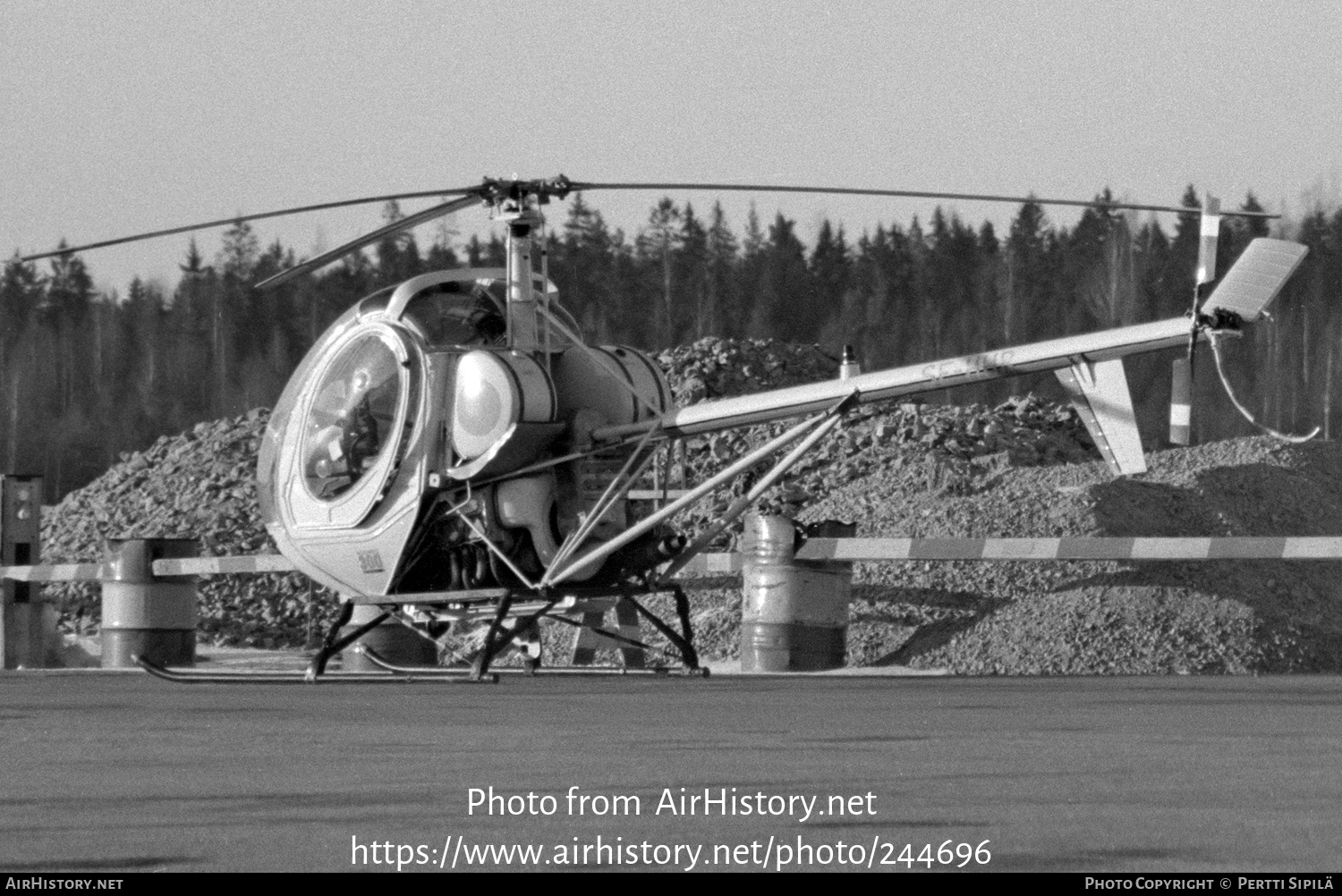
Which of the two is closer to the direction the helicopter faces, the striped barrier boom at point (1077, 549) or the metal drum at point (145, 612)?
the metal drum

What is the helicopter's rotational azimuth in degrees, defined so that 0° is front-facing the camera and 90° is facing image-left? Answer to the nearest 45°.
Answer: approximately 135°

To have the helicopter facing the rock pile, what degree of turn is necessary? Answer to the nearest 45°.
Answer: approximately 45° to its right

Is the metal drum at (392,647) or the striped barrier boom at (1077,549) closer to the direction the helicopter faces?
the metal drum

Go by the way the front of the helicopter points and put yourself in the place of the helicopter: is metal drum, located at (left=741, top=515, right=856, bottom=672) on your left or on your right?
on your right

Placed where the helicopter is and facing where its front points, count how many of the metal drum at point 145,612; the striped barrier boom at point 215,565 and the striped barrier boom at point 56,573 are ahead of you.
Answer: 3

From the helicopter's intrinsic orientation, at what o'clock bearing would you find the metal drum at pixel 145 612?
The metal drum is roughly at 12 o'clock from the helicopter.

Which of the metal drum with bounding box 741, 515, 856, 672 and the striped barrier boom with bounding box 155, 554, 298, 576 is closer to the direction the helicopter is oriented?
the striped barrier boom

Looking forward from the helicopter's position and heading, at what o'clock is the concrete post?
The concrete post is roughly at 12 o'clock from the helicopter.

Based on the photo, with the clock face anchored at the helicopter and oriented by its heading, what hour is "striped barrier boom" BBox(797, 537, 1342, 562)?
The striped barrier boom is roughly at 4 o'clock from the helicopter.

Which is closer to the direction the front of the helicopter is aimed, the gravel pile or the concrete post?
the concrete post

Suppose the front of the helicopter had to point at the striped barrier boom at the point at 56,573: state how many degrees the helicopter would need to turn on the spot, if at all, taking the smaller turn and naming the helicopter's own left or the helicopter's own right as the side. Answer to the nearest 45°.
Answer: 0° — it already faces it
